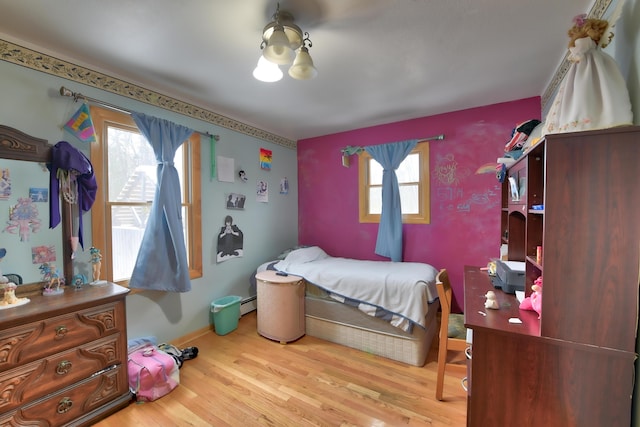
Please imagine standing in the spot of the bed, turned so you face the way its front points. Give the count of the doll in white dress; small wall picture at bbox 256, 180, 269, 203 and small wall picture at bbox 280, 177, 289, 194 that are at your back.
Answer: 2

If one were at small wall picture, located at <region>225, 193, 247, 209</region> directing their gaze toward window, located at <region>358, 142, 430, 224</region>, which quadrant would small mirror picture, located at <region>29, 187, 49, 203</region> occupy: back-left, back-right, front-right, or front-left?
back-right

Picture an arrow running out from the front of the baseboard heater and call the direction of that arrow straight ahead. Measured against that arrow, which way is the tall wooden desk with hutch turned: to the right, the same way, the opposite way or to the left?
the opposite way

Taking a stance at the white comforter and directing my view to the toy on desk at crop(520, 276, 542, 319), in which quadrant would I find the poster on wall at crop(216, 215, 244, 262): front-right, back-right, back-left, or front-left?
back-right

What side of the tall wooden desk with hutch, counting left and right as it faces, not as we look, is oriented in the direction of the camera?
left

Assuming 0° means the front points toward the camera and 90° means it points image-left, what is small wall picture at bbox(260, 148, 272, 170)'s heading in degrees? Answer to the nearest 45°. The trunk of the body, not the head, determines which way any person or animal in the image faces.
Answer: approximately 315°

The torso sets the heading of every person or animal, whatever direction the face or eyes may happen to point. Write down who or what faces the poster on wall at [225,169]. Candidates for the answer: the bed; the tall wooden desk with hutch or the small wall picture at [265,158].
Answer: the tall wooden desk with hutch
